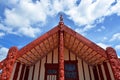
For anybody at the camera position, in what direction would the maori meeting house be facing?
facing the viewer
